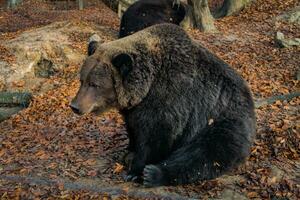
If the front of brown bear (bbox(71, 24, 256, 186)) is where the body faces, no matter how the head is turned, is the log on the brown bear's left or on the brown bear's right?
on the brown bear's right

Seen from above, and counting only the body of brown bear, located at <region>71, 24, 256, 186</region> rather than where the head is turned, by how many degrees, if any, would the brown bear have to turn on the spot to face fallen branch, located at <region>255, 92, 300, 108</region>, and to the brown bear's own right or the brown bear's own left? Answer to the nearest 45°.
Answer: approximately 135° to the brown bear's own right

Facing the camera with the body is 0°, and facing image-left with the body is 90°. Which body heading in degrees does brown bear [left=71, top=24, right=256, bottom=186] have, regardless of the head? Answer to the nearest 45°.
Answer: approximately 90°

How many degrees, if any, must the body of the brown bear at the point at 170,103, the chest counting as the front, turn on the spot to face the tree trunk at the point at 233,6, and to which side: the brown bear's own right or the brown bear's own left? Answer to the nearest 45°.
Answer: approximately 90° to the brown bear's own right

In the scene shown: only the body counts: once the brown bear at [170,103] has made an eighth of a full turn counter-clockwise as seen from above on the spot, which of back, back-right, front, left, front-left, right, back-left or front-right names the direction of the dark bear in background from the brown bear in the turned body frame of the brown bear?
back-right

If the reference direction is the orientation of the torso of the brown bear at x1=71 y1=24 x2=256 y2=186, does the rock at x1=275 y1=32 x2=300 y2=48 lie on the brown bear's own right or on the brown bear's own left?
on the brown bear's own right

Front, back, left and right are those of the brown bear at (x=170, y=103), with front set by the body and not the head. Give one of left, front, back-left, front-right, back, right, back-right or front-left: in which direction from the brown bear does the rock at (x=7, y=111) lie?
front-right

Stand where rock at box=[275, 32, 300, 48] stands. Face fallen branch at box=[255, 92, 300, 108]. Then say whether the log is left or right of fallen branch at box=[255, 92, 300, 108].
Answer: right

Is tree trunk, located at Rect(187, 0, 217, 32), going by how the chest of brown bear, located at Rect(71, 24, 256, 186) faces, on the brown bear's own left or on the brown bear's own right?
on the brown bear's own right

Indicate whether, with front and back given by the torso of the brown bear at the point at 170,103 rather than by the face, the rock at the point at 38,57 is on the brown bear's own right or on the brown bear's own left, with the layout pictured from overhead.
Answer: on the brown bear's own right

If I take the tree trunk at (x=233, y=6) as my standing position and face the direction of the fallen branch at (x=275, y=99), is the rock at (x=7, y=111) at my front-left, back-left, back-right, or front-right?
front-right

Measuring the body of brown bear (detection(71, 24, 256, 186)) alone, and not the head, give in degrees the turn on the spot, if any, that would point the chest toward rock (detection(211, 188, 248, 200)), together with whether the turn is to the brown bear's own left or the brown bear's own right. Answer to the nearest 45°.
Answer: approximately 135° to the brown bear's own left
